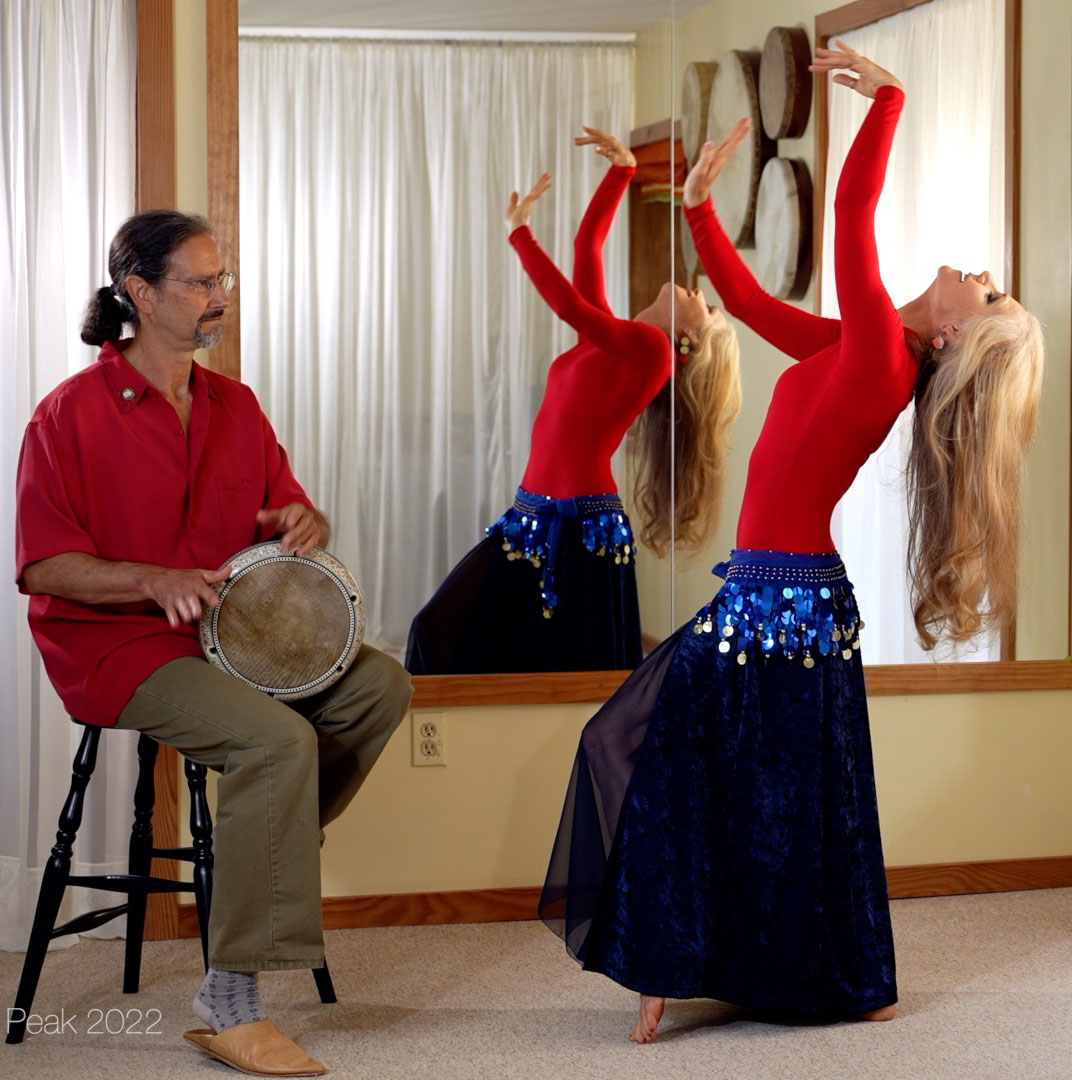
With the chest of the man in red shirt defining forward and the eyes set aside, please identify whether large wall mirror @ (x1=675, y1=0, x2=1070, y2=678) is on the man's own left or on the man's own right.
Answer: on the man's own left

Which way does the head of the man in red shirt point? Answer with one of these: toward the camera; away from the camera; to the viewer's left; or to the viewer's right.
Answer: to the viewer's right

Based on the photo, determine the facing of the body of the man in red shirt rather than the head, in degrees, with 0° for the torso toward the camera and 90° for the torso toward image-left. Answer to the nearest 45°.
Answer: approximately 315°

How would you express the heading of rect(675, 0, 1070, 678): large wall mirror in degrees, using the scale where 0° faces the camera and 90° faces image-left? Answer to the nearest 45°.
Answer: approximately 0°

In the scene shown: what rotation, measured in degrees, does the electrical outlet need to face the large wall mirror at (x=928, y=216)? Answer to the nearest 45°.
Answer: approximately 90° to its left

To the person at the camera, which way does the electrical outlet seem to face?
facing the viewer

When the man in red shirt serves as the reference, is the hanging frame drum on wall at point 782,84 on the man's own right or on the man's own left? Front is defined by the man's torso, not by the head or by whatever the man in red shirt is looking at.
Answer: on the man's own left

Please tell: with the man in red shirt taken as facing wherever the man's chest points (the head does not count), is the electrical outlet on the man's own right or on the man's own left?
on the man's own left
